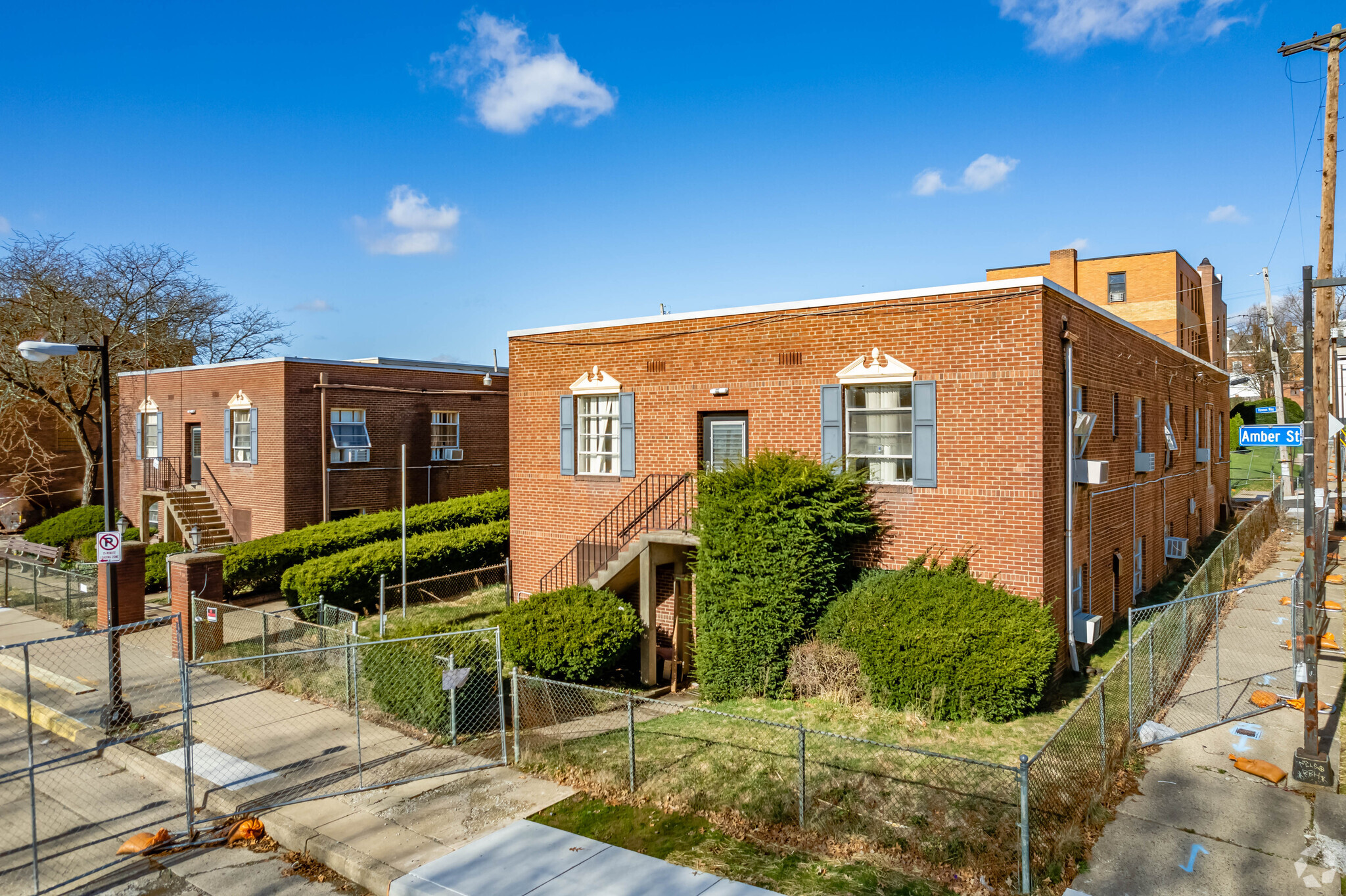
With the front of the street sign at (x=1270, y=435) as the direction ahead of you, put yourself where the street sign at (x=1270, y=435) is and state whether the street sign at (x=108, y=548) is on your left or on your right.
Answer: on your right

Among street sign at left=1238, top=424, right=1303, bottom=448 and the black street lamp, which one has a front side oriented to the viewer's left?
the black street lamp

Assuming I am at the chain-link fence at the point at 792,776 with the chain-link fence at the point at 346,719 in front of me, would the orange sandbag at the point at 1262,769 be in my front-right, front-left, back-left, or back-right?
back-right

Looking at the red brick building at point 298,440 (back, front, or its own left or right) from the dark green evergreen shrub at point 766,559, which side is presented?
left

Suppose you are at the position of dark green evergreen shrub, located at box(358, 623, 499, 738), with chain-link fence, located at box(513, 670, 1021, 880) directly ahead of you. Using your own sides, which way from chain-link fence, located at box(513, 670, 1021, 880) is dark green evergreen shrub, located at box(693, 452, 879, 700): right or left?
left

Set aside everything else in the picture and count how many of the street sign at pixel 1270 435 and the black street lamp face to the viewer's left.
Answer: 1

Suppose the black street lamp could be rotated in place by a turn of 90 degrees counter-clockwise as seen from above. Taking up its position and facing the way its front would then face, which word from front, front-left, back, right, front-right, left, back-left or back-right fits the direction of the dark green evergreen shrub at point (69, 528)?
back

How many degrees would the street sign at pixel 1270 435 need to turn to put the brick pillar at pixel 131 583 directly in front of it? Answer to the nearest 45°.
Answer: approximately 45° to its right

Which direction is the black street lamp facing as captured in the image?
to the viewer's left

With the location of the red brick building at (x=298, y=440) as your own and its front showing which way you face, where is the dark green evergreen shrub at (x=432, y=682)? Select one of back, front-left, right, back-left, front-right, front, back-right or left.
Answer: front-left

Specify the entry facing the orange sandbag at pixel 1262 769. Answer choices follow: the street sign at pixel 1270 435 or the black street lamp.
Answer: the street sign
